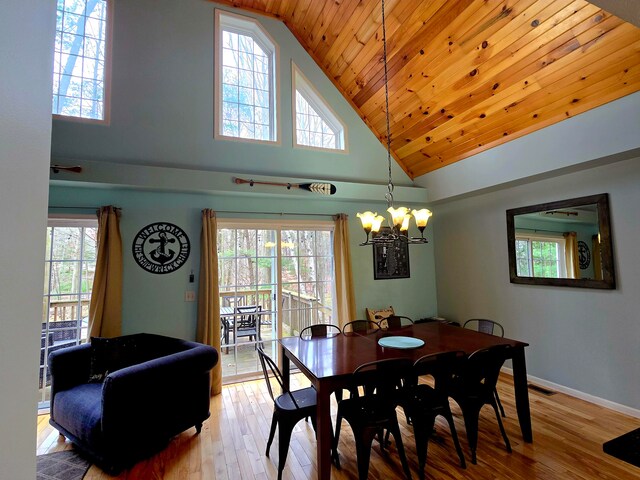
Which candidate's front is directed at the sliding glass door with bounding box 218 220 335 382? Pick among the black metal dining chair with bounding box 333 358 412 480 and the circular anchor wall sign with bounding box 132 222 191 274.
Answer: the black metal dining chair

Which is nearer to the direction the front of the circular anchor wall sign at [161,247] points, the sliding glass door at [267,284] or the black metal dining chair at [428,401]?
the black metal dining chair

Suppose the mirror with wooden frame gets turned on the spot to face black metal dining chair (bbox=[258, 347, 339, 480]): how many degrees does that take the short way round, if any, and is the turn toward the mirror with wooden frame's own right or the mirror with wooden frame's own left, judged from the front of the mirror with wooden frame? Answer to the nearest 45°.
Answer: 0° — it already faces it

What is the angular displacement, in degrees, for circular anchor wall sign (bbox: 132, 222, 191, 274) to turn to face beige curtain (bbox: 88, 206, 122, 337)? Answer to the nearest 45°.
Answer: approximately 90° to its right

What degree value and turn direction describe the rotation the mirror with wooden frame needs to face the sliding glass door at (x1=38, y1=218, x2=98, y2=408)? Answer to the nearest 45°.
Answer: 0° — it already faces it

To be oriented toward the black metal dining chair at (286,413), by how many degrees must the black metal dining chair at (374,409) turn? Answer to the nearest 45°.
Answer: approximately 45° to its left

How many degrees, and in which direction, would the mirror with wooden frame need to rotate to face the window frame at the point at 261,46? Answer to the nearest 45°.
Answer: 0° — it already faces it

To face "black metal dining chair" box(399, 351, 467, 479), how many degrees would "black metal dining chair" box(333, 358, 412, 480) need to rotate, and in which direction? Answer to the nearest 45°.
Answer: approximately 90° to its right

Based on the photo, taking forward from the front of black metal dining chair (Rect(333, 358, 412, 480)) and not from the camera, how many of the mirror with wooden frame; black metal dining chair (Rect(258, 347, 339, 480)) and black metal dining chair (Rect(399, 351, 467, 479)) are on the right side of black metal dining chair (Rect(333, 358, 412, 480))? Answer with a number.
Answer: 2

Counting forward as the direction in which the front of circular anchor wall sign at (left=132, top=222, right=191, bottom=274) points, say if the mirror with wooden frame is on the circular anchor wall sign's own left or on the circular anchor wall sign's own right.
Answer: on the circular anchor wall sign's own left

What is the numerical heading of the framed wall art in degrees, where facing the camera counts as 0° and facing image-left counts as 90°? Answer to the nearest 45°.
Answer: approximately 0°

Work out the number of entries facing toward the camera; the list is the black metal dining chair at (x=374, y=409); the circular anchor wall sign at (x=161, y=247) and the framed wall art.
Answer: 2

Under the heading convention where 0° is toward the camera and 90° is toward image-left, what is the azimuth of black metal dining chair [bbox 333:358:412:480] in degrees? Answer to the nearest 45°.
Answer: approximately 135°
